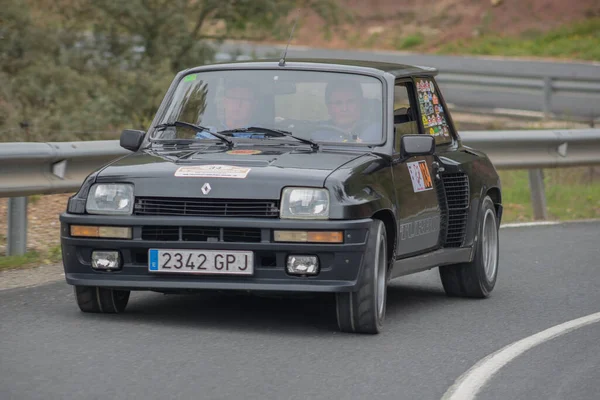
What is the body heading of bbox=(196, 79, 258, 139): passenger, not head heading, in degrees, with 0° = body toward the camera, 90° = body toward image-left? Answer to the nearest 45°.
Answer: approximately 45°

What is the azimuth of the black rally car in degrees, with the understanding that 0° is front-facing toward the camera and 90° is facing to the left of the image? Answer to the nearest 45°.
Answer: approximately 45°

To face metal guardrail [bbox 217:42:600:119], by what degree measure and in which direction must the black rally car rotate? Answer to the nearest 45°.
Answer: approximately 135° to its right

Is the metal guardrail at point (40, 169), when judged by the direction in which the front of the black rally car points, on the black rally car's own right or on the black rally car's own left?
on the black rally car's own right

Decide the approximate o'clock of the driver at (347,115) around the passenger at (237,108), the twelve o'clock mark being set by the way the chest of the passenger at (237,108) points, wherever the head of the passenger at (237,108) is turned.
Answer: the driver at (347,115) is roughly at 8 o'clock from the passenger at (237,108).

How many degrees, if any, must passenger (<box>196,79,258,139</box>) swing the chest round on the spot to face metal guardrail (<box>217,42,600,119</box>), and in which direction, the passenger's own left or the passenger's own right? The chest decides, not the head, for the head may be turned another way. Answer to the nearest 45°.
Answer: approximately 135° to the passenger's own right
